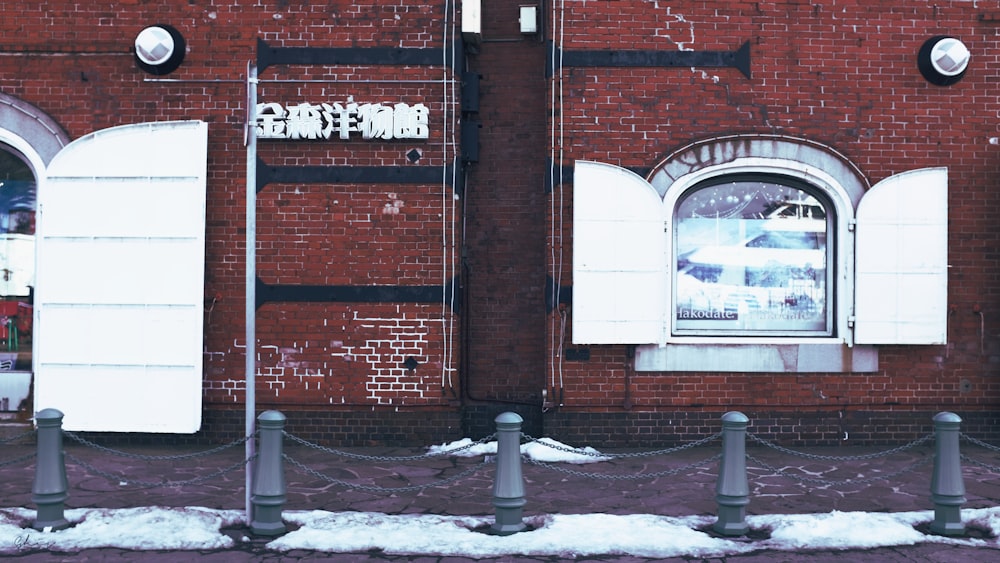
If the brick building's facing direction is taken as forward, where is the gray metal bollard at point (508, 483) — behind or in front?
in front

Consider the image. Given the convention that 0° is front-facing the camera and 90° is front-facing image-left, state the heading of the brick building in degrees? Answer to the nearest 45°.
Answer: approximately 0°

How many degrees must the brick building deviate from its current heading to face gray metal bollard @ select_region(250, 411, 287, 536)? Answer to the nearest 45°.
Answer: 0° — it already faces it

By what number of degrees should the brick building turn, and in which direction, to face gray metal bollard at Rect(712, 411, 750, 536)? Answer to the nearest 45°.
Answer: approximately 45° to its left

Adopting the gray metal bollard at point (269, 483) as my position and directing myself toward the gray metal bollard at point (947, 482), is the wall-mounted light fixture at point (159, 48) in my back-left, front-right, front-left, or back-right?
back-left

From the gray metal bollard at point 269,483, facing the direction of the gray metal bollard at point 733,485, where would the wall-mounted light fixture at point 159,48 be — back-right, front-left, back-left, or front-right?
back-left
